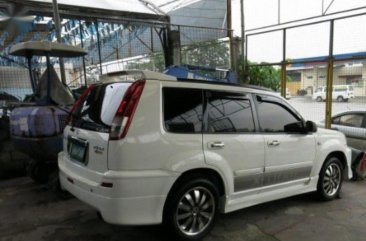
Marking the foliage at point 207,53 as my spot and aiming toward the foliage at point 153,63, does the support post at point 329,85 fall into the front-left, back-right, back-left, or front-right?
back-left

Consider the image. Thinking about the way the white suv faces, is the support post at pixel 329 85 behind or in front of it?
in front

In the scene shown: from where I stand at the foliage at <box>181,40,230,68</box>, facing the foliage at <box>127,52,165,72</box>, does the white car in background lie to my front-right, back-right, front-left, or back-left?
back-right

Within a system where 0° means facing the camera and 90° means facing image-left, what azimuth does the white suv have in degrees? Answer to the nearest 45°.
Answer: approximately 225°

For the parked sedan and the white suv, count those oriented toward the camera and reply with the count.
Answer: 0
